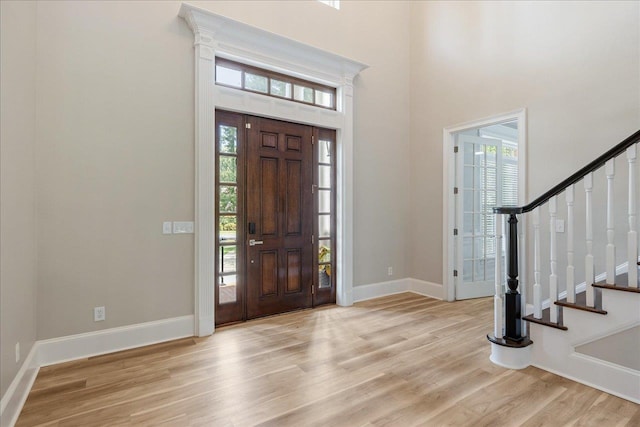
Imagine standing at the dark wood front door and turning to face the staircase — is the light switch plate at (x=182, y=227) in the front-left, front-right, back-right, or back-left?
back-right

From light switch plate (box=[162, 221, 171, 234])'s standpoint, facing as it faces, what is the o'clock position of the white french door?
The white french door is roughly at 9 o'clock from the light switch plate.

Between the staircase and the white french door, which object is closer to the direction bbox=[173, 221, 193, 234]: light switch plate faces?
the staircase

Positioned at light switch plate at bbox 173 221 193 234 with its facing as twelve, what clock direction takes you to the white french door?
The white french door is roughly at 9 o'clock from the light switch plate.

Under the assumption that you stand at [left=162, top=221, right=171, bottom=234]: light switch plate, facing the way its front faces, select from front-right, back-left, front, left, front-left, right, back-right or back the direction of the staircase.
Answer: front-left

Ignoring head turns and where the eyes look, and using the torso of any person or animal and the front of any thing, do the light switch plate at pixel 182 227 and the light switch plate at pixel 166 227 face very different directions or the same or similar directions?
same or similar directions

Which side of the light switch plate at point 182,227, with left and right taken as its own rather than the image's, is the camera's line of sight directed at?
front

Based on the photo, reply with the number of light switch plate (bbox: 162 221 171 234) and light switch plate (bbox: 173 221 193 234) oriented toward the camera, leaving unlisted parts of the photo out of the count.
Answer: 2

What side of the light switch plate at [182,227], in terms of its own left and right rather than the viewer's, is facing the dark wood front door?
left

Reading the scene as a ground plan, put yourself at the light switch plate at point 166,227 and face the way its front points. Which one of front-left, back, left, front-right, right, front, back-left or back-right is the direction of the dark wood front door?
left

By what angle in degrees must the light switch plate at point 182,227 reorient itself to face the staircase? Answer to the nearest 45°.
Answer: approximately 45° to its left
